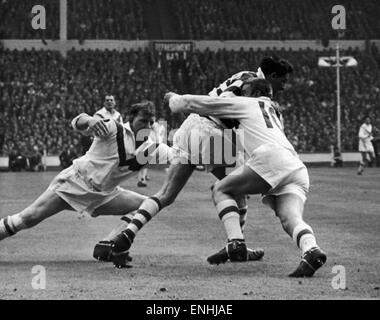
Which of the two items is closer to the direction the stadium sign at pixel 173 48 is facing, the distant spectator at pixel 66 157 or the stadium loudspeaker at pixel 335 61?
the distant spectator

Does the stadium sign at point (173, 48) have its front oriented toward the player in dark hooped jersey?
yes

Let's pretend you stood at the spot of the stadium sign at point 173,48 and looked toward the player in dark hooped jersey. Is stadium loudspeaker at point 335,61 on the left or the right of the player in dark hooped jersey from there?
left

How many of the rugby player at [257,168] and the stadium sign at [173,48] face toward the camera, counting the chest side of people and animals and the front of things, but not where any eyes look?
1

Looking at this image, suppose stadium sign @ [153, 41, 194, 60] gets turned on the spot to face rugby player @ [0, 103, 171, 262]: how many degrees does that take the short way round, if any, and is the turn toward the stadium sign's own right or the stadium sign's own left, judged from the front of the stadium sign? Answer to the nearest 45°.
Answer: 0° — it already faces them

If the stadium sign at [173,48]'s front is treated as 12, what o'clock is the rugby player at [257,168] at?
The rugby player is roughly at 12 o'clock from the stadium sign.

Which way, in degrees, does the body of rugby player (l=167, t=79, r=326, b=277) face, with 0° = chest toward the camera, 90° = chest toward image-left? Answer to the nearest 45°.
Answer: approximately 135°
